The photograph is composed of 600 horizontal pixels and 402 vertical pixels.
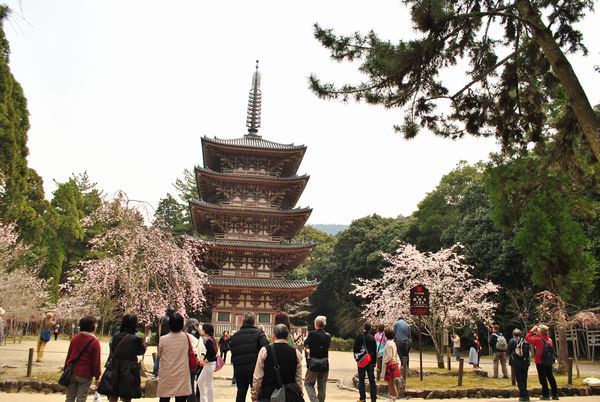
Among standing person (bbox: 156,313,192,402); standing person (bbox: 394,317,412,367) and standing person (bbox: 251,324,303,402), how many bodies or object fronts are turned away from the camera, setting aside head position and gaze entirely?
3

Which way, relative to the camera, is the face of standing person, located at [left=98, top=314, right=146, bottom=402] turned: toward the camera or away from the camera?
away from the camera

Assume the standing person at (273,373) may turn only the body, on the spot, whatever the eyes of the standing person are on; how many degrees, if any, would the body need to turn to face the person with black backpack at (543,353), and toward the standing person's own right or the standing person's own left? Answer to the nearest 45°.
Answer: approximately 45° to the standing person's own right

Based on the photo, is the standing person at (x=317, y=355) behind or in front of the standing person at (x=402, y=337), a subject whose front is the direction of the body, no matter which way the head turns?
behind

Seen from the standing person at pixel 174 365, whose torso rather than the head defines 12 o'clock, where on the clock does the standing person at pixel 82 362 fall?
the standing person at pixel 82 362 is roughly at 10 o'clock from the standing person at pixel 174 365.

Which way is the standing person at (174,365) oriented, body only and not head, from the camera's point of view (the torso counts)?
away from the camera

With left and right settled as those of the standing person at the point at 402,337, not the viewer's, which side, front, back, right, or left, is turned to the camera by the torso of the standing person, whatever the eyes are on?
back

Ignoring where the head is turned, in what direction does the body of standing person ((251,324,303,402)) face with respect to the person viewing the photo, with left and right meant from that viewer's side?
facing away from the viewer

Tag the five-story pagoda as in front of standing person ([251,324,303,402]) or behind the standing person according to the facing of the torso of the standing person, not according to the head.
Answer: in front

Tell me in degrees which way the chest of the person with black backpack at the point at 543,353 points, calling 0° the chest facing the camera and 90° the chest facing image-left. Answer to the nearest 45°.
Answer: approximately 135°

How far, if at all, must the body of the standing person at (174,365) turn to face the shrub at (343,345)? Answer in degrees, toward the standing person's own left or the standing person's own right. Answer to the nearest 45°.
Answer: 0° — they already face it

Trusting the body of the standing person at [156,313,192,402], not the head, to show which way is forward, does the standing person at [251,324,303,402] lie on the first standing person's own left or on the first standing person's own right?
on the first standing person's own right

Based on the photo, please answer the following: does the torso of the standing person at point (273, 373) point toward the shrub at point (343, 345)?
yes
